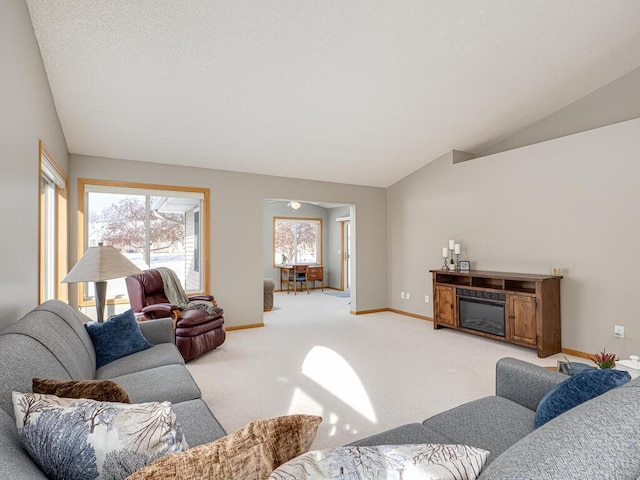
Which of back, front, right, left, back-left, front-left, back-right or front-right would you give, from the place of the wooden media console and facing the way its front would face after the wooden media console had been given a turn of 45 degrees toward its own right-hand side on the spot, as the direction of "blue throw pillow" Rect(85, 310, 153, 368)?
front-left

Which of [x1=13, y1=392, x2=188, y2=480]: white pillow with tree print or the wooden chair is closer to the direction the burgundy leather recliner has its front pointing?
the white pillow with tree print

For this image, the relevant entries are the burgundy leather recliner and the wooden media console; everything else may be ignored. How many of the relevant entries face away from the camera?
0

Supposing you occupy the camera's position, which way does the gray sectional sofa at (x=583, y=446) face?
facing away from the viewer and to the left of the viewer

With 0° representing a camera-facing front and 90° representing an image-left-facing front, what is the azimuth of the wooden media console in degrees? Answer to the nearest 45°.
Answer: approximately 45°

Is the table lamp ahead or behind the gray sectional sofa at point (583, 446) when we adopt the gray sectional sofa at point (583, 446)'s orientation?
ahead

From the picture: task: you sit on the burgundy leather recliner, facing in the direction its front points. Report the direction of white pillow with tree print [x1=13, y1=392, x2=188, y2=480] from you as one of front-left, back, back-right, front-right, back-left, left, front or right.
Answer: front-right

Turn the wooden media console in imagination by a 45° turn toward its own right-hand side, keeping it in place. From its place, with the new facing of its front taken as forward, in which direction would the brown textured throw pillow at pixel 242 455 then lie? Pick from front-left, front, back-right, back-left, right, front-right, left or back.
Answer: left

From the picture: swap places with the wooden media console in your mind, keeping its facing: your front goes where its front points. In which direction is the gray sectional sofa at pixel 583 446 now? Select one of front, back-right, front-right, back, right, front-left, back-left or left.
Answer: front-left

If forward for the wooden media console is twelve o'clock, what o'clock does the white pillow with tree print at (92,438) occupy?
The white pillow with tree print is roughly at 11 o'clock from the wooden media console.

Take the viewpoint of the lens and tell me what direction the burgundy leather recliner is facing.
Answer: facing the viewer and to the right of the viewer

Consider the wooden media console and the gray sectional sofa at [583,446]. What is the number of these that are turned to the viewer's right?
0

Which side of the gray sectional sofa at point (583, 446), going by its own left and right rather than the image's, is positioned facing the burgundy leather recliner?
front

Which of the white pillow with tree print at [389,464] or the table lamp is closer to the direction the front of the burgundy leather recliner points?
the white pillow with tree print
